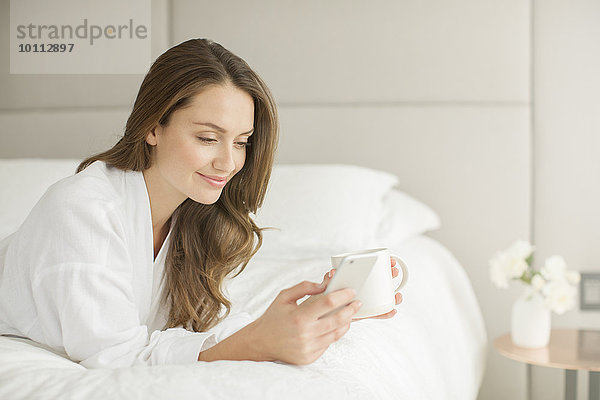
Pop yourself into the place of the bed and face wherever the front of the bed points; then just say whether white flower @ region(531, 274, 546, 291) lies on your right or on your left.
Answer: on your left

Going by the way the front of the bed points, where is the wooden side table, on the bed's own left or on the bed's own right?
on the bed's own left

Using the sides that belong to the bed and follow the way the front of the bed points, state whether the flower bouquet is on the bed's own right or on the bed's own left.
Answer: on the bed's own left

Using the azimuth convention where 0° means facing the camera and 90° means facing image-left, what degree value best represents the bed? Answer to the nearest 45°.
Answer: approximately 0°
